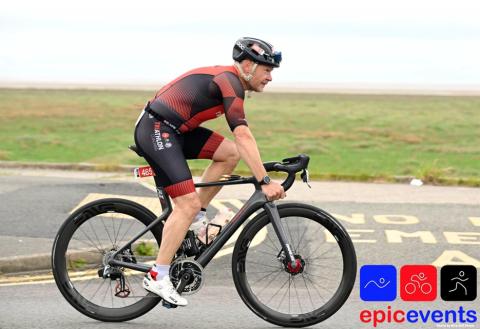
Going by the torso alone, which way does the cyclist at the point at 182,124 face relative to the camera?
to the viewer's right

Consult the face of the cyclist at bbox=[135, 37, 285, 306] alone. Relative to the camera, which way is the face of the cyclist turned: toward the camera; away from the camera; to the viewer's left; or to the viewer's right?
to the viewer's right

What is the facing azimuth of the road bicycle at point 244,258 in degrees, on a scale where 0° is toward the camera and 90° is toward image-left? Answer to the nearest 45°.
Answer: approximately 270°
